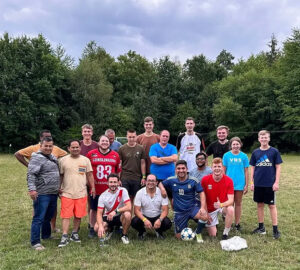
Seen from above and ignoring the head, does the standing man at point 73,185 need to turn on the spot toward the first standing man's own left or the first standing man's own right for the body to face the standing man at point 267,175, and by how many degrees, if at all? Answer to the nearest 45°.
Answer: approximately 90° to the first standing man's own left

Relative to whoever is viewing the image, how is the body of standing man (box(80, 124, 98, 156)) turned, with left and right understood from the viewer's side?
facing the viewer

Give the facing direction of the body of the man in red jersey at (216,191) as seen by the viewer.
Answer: toward the camera

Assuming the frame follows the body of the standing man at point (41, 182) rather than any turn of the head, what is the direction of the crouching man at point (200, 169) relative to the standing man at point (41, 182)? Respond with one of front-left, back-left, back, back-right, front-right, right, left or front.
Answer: front-left

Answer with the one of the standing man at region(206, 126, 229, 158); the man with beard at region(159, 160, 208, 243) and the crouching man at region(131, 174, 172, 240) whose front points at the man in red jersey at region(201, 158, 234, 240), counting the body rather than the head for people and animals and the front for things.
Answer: the standing man

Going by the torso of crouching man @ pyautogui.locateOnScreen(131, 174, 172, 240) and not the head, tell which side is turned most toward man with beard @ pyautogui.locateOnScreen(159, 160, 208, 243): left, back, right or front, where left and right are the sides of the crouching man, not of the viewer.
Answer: left

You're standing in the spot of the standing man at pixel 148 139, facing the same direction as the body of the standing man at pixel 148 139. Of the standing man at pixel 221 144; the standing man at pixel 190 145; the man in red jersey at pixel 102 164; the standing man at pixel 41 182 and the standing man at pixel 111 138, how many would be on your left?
2

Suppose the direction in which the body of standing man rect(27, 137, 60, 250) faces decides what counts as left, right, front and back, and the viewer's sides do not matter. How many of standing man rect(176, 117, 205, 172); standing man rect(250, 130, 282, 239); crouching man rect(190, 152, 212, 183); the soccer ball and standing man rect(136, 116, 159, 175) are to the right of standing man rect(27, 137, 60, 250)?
0

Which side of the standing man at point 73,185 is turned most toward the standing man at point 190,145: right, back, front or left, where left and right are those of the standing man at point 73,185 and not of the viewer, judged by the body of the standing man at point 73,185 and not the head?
left

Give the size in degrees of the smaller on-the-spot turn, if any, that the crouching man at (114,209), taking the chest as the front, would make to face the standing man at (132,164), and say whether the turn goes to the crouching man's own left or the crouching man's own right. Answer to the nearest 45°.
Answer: approximately 135° to the crouching man's own left

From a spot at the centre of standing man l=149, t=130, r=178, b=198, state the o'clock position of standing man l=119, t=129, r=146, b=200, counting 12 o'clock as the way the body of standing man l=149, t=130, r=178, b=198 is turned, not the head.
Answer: standing man l=119, t=129, r=146, b=200 is roughly at 3 o'clock from standing man l=149, t=130, r=178, b=198.

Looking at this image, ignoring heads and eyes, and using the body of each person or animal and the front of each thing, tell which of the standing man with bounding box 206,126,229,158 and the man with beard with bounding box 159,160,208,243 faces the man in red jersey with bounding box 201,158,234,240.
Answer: the standing man

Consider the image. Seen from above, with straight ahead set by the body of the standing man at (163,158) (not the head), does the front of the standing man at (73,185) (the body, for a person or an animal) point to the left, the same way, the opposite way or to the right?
the same way

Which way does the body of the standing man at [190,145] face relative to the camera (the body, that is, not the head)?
toward the camera

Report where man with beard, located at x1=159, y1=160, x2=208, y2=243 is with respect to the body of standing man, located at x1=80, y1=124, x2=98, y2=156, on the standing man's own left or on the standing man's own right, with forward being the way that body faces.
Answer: on the standing man's own left

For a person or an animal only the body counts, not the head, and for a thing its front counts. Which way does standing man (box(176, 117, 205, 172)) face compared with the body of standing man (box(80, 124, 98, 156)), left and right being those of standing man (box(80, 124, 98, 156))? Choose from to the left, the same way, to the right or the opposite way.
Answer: the same way
